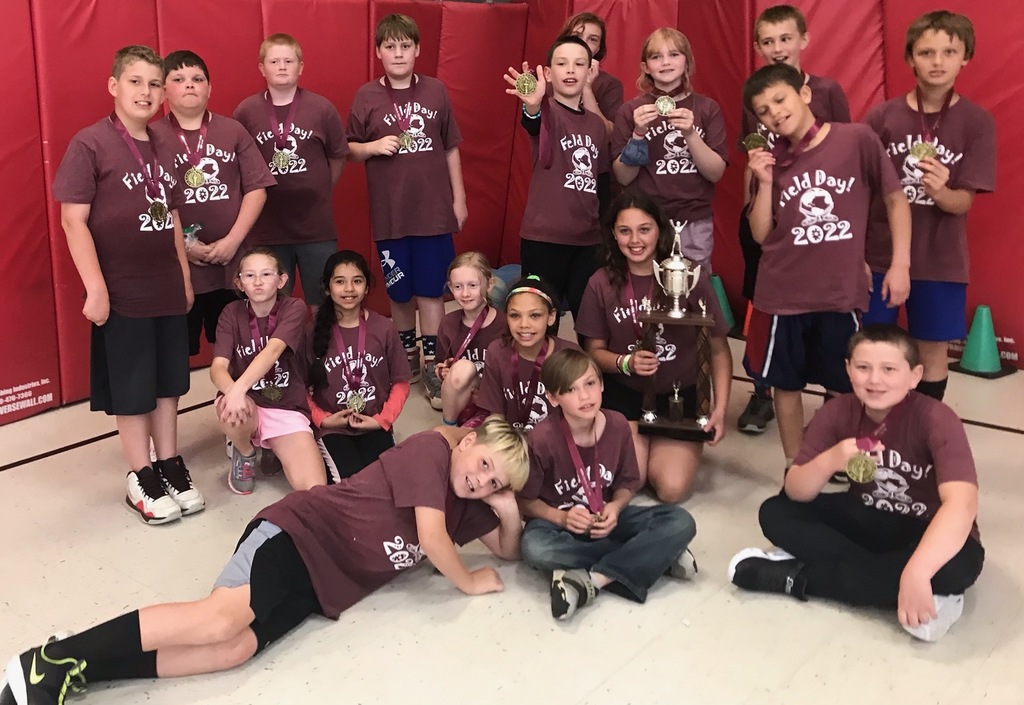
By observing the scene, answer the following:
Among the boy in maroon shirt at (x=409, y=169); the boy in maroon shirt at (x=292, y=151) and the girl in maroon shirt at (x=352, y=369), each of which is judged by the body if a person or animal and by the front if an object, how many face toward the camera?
3

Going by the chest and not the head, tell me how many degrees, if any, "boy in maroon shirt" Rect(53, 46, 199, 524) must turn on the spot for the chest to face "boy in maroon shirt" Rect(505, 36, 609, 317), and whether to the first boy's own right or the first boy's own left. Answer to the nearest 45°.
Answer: approximately 45° to the first boy's own left

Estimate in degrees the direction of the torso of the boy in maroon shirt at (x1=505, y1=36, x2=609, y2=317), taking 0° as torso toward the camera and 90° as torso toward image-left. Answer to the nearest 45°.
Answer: approximately 315°

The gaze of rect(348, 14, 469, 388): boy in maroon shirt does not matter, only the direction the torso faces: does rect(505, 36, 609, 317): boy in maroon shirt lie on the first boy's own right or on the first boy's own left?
on the first boy's own left

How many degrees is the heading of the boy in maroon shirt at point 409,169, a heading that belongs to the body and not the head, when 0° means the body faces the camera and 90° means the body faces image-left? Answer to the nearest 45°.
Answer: approximately 0°

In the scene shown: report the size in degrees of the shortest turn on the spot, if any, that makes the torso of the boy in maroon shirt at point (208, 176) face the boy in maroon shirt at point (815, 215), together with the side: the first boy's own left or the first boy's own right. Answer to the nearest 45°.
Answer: approximately 45° to the first boy's own left

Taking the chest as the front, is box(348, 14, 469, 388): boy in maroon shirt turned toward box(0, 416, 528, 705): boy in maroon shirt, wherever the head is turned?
yes

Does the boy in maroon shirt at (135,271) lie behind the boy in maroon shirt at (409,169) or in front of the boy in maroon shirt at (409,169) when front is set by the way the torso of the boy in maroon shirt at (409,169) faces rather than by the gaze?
in front

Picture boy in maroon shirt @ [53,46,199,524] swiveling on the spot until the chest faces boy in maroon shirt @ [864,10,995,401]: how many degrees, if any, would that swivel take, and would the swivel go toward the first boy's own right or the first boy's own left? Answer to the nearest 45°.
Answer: approximately 45° to the first boy's own left

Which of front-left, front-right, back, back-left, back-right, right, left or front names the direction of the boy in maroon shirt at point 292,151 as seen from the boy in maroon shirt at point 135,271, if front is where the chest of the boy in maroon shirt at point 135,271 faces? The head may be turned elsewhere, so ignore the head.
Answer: left
